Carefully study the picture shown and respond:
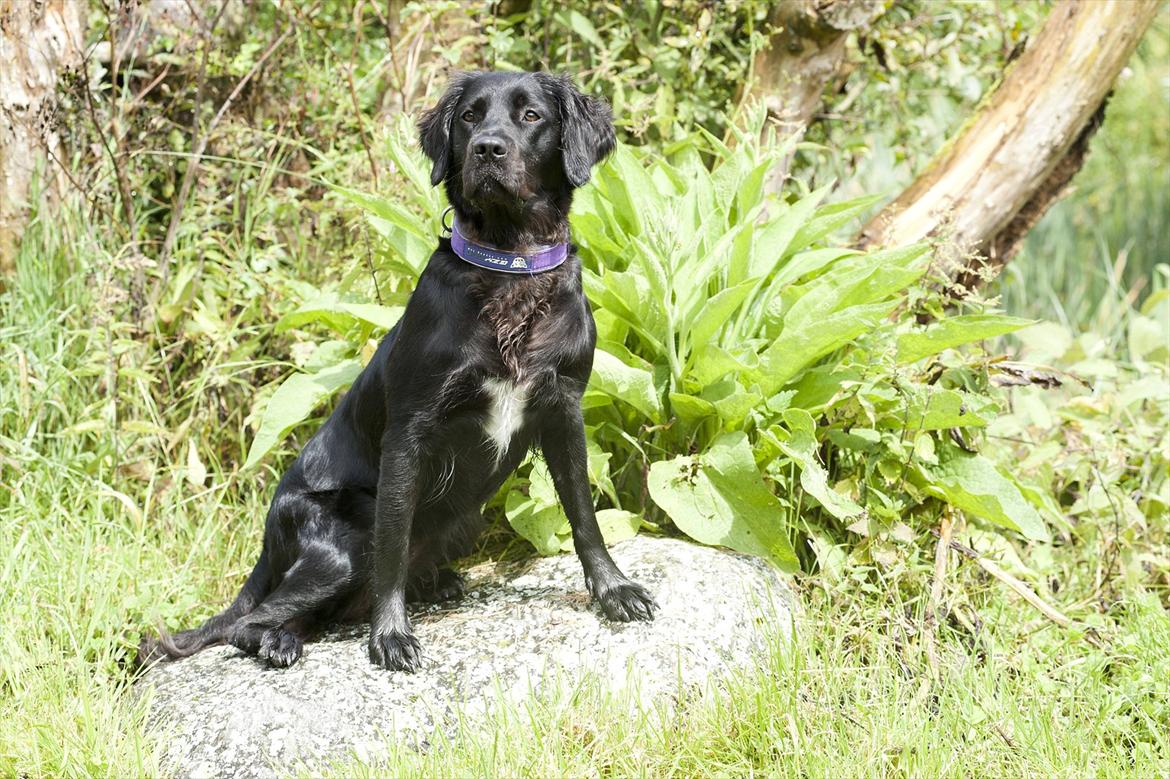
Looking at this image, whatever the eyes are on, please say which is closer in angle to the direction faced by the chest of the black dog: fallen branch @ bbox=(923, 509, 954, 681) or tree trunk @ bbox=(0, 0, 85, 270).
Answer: the fallen branch

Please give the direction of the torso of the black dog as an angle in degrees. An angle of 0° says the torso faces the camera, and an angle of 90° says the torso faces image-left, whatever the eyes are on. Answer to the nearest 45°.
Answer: approximately 315°

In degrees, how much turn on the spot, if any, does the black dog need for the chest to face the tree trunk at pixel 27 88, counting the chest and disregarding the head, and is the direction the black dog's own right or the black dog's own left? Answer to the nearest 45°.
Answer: approximately 180°

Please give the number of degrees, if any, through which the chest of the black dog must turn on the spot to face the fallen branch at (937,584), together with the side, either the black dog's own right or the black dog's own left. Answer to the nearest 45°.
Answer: approximately 45° to the black dog's own left

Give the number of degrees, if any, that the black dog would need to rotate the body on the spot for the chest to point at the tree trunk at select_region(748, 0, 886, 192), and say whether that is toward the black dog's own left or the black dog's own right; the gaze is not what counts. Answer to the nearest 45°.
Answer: approximately 90° to the black dog's own left

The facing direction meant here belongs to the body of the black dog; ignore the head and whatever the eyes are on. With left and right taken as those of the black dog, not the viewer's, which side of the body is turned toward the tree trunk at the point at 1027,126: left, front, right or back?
left

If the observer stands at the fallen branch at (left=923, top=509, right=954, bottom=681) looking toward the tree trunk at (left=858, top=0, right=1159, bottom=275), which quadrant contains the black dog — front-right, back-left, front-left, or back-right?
back-left
